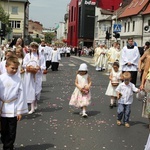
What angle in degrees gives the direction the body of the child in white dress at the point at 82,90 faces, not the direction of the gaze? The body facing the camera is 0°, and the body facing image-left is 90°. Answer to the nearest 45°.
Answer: approximately 0°

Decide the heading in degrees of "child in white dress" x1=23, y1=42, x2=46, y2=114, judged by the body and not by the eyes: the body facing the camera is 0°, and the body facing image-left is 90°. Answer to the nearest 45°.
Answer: approximately 0°

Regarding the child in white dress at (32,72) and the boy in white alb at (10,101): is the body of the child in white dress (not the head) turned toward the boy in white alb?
yes

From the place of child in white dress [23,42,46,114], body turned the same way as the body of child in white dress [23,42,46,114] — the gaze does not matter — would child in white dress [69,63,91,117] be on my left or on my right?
on my left

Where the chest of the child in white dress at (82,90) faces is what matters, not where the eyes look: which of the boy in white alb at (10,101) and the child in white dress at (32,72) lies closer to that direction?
the boy in white alb

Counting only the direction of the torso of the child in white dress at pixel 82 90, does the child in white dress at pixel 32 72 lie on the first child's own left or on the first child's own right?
on the first child's own right

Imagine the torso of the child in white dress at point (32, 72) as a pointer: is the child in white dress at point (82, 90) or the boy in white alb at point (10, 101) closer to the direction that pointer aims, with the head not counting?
the boy in white alb

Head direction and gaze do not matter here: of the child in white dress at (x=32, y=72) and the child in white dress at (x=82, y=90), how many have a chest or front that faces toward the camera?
2
